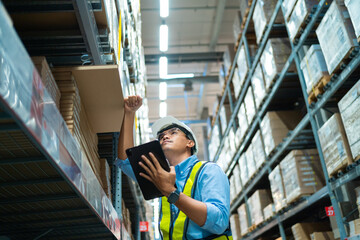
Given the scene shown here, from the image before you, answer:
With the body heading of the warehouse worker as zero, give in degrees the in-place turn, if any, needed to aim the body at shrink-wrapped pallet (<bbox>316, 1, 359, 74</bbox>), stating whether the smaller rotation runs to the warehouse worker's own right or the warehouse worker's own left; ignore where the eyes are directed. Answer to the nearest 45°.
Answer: approximately 180°

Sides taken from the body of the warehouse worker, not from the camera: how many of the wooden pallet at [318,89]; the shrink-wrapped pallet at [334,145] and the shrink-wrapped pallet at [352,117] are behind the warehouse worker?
3

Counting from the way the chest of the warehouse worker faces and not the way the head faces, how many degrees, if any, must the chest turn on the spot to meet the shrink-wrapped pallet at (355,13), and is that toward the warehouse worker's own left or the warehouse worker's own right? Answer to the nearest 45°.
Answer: approximately 180°

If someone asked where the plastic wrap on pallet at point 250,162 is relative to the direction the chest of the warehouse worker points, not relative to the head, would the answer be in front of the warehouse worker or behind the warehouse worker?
behind

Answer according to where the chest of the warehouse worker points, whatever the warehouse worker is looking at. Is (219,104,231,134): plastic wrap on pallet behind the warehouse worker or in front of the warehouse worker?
behind

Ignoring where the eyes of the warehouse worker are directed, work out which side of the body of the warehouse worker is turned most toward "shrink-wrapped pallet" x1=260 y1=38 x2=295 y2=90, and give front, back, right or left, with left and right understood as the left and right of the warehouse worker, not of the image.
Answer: back

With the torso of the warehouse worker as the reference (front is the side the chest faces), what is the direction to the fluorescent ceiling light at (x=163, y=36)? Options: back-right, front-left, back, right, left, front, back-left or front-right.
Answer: back-right

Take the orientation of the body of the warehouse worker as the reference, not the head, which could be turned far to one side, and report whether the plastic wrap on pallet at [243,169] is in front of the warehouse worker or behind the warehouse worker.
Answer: behind

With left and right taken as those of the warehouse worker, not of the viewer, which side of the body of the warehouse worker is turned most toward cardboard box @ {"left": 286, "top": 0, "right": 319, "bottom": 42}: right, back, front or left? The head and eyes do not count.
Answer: back

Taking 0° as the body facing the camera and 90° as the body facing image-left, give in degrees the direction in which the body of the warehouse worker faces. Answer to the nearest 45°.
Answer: approximately 45°
